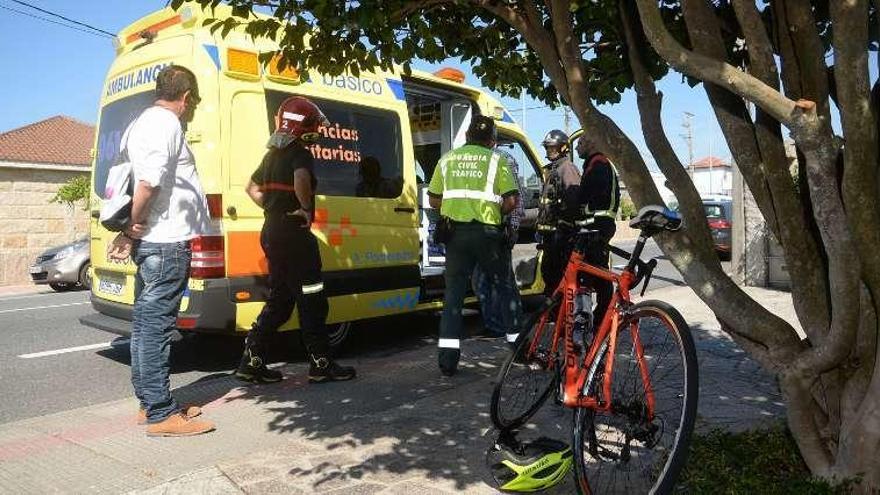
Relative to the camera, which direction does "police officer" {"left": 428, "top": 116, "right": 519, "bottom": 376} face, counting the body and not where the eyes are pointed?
away from the camera

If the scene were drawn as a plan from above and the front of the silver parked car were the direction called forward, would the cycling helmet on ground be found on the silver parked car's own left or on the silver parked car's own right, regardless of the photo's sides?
on the silver parked car's own left

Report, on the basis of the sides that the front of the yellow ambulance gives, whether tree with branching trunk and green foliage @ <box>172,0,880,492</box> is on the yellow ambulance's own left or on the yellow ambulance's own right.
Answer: on the yellow ambulance's own right

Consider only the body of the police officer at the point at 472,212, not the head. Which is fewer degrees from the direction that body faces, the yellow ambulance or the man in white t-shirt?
the yellow ambulance

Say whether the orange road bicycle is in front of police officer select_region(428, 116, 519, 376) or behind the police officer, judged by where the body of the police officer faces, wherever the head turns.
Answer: behind

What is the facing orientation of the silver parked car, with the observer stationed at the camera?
facing the viewer and to the left of the viewer

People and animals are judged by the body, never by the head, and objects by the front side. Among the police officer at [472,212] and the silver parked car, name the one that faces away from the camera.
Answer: the police officer

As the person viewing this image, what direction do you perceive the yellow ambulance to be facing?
facing away from the viewer and to the right of the viewer

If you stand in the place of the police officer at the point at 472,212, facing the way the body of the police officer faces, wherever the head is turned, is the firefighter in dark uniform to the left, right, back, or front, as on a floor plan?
left

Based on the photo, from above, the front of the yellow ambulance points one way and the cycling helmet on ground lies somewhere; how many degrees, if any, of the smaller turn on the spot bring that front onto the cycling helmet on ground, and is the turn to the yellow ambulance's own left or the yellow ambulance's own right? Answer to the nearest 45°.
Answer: approximately 90° to the yellow ambulance's own right

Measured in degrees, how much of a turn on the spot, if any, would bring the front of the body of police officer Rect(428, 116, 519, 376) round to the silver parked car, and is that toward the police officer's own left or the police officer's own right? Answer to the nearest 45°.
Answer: approximately 45° to the police officer's own left

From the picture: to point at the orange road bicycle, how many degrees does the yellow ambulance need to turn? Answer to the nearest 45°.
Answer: approximately 90° to its right

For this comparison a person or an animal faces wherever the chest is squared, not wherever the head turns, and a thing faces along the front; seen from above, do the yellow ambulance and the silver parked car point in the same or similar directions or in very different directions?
very different directions

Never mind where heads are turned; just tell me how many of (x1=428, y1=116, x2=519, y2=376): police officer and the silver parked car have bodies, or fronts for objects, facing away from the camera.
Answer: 1
